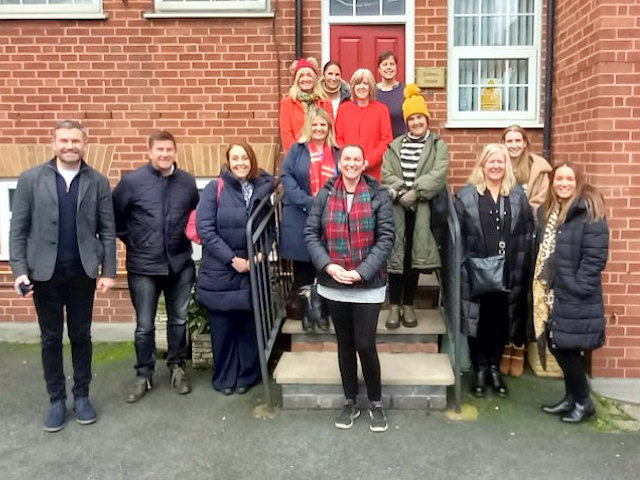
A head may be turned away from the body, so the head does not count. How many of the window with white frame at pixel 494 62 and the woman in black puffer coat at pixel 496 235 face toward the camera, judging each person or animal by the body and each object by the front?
2

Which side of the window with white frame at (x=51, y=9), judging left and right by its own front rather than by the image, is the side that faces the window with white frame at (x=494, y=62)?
left

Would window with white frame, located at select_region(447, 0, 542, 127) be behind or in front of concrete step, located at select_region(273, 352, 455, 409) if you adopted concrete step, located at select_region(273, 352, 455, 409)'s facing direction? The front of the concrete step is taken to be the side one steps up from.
behind

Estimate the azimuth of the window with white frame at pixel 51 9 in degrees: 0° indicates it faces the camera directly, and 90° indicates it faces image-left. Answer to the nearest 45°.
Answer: approximately 0°

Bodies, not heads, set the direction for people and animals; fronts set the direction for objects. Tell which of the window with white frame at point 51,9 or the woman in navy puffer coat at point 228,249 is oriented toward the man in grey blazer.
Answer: the window with white frame

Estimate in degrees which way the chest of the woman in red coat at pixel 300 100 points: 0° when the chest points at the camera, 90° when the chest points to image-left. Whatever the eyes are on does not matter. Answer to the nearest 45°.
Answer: approximately 0°

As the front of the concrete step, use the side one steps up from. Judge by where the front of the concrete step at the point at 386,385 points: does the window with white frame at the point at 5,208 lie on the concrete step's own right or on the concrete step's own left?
on the concrete step's own right
